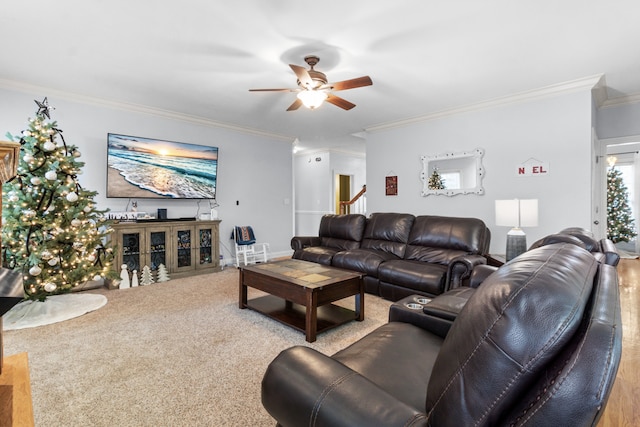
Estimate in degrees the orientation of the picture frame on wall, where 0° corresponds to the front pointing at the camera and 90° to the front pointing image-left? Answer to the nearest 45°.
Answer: approximately 45°

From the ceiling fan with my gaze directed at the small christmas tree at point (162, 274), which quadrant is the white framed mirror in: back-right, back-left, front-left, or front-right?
back-right

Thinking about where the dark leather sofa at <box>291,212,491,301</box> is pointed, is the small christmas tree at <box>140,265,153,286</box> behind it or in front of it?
in front

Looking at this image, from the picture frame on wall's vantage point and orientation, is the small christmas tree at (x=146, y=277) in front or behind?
in front

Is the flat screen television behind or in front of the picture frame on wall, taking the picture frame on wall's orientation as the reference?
in front

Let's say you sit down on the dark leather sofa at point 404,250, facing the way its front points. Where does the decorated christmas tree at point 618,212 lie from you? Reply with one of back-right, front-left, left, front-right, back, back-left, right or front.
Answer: back

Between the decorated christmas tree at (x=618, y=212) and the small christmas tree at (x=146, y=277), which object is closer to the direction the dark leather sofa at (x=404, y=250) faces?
the small christmas tree
